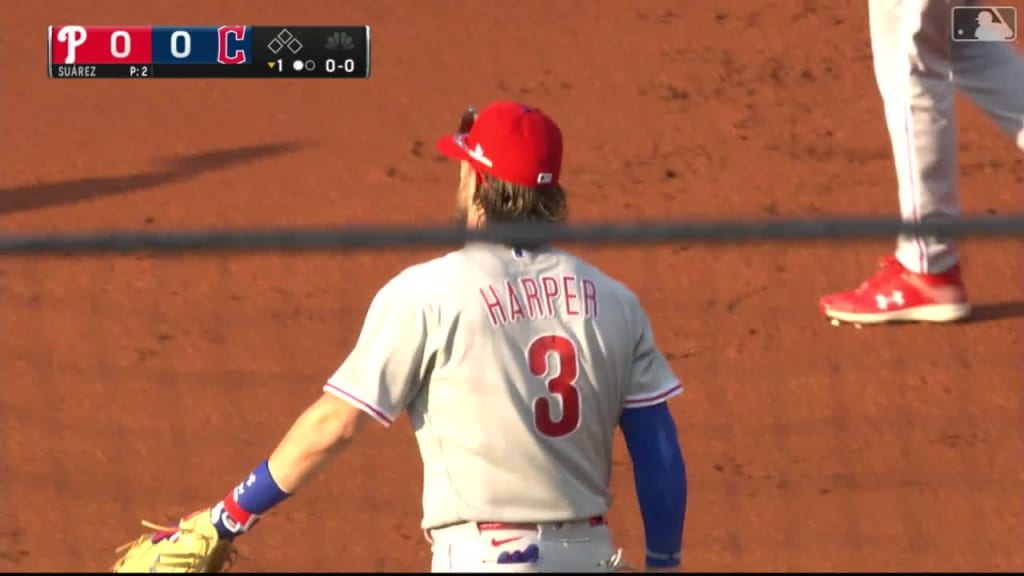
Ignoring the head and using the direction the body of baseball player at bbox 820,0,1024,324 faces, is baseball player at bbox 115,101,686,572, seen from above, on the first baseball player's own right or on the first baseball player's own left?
on the first baseball player's own left

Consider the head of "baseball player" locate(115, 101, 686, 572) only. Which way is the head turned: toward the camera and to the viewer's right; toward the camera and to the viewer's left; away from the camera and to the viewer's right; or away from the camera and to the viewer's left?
away from the camera and to the viewer's left

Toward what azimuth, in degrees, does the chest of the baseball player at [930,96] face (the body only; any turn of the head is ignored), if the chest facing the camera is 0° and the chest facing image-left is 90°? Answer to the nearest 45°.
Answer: approximately 90°
